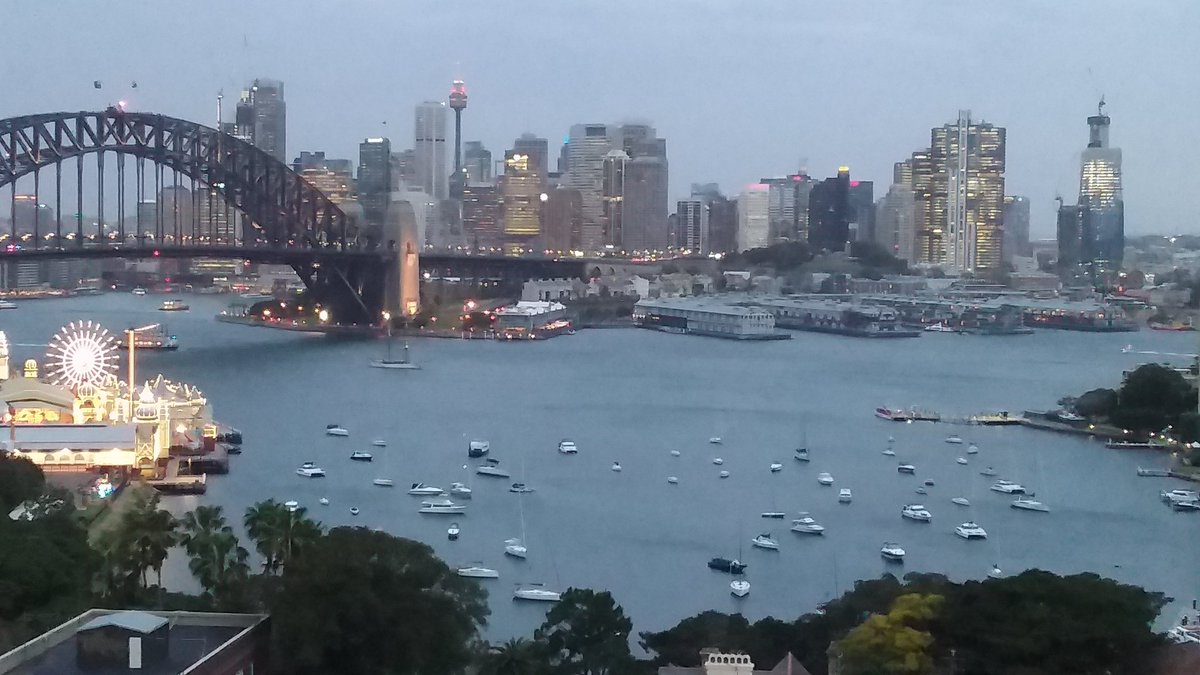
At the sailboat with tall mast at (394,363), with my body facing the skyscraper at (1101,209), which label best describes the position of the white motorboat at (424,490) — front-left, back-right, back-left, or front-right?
back-right

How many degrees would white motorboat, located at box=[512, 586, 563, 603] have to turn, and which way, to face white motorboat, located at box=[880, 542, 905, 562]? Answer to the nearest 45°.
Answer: approximately 135° to its right

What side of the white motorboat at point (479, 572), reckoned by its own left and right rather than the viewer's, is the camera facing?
left

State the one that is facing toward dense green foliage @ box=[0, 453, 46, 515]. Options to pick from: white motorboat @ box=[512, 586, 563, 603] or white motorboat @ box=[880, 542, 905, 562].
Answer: white motorboat @ box=[512, 586, 563, 603]

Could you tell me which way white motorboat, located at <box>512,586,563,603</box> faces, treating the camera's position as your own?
facing to the left of the viewer

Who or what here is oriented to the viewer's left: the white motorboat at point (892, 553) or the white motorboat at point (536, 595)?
the white motorboat at point (536, 595)

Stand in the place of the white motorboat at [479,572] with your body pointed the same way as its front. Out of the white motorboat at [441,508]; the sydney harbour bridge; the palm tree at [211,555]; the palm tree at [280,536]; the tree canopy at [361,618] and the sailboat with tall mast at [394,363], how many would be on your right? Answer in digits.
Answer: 3

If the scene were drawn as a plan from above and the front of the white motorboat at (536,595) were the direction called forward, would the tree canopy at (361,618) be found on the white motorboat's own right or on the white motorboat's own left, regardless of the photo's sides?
on the white motorboat's own left

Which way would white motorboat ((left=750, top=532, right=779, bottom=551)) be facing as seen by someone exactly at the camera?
facing to the left of the viewer

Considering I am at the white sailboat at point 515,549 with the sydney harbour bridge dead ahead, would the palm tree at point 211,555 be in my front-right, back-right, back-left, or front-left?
back-left

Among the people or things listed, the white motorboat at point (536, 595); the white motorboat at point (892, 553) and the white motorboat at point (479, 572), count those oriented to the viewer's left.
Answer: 2

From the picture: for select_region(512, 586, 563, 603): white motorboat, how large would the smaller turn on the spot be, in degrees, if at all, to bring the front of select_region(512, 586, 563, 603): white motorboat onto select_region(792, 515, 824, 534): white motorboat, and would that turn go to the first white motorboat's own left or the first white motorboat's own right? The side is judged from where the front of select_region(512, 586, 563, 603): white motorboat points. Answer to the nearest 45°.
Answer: approximately 135° to the first white motorboat's own right

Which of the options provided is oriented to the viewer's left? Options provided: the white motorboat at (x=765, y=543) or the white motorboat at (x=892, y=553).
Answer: the white motorboat at (x=765, y=543)

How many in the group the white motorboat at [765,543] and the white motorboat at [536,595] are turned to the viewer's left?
2
